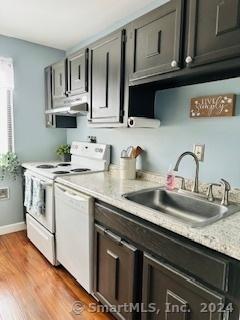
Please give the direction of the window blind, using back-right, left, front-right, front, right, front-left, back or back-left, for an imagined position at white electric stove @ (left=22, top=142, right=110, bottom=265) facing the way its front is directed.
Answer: right

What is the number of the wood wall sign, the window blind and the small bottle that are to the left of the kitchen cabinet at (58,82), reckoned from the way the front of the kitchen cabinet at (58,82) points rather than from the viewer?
2

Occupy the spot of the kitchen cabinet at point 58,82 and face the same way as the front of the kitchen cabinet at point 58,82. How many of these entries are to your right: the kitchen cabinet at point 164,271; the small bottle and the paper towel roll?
0

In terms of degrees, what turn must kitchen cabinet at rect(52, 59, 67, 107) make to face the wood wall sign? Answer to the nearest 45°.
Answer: approximately 90° to its left

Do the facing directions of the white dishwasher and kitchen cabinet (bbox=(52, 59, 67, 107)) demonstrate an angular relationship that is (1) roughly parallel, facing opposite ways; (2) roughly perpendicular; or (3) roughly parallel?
roughly parallel

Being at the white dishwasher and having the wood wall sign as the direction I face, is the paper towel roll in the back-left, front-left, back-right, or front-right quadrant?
front-left

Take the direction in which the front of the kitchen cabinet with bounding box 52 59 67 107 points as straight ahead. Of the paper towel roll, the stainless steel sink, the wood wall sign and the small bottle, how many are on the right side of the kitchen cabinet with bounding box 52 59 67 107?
0

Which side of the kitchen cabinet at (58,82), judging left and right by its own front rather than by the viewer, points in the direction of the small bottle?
left

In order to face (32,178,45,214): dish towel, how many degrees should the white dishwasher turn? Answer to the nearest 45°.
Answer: approximately 90° to its right

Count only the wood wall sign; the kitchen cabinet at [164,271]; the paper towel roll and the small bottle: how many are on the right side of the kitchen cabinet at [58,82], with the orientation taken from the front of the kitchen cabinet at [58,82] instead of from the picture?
0

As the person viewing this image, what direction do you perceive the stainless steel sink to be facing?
facing the viewer and to the left of the viewer

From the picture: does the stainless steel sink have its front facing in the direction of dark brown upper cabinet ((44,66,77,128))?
no

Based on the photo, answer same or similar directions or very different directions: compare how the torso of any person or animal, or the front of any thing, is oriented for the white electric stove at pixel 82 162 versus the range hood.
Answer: same or similar directions

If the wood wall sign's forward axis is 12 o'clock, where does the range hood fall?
The range hood is roughly at 2 o'clock from the wood wall sign.
